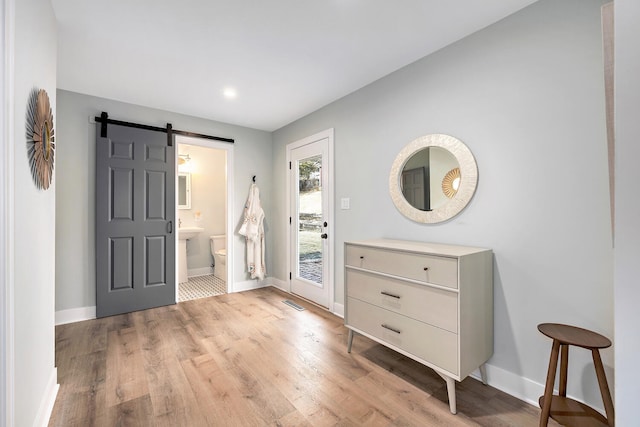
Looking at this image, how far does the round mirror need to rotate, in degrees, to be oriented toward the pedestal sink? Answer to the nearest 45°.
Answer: approximately 45° to its right

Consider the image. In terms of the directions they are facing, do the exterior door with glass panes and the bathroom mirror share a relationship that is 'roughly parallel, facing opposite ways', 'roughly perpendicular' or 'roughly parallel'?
roughly perpendicular

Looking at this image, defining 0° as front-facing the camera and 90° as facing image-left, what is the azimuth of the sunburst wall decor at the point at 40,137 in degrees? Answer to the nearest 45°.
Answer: approximately 270°

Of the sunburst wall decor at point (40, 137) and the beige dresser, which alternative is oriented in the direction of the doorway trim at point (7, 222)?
the beige dresser

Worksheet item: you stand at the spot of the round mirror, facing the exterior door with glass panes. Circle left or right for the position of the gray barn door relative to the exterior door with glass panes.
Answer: left

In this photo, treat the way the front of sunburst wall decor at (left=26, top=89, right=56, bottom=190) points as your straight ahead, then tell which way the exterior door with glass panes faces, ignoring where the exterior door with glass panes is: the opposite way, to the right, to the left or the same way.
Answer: the opposite way

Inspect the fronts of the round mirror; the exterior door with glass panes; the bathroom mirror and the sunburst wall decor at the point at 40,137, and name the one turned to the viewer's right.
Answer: the sunburst wall decor

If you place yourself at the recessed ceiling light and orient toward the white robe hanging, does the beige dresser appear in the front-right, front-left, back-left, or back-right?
back-right

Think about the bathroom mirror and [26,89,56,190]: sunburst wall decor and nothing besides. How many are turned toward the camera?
1

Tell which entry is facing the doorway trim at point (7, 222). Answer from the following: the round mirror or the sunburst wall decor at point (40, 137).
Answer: the round mirror

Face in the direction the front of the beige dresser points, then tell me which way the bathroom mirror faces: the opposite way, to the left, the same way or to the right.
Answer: to the left
